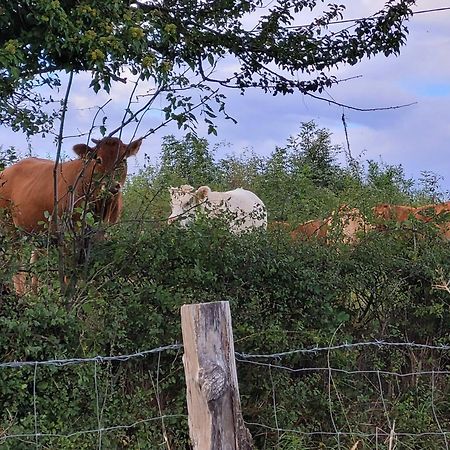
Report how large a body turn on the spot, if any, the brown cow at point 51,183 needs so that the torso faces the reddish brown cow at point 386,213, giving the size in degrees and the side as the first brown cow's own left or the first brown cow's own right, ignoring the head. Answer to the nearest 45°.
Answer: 0° — it already faces it

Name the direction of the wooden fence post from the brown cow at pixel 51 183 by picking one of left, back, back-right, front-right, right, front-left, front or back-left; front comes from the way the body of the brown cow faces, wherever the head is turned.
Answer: front-right

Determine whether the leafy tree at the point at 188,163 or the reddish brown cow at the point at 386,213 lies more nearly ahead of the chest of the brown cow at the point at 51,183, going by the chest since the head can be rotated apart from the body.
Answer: the reddish brown cow

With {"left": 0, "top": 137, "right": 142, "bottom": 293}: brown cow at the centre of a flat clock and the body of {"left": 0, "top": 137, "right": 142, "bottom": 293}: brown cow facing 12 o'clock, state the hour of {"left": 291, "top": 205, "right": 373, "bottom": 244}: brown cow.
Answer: {"left": 291, "top": 205, "right": 373, "bottom": 244}: brown cow is roughly at 10 o'clock from {"left": 0, "top": 137, "right": 142, "bottom": 293}: brown cow.

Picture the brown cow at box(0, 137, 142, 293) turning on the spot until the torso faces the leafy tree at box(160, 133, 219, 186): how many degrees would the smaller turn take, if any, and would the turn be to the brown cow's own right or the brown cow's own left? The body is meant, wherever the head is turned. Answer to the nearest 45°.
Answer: approximately 90° to the brown cow's own left

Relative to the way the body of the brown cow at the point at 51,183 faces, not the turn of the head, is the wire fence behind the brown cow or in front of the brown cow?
in front

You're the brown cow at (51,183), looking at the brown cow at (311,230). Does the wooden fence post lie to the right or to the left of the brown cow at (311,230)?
right

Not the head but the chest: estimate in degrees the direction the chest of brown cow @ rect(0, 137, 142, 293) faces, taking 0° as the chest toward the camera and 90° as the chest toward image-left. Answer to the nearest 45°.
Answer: approximately 315°
